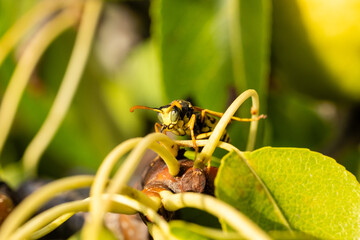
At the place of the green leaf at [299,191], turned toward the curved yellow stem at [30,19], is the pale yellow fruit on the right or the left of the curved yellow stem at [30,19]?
right

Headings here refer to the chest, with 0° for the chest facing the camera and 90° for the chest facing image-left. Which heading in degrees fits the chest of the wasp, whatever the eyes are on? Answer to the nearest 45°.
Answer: approximately 45°
